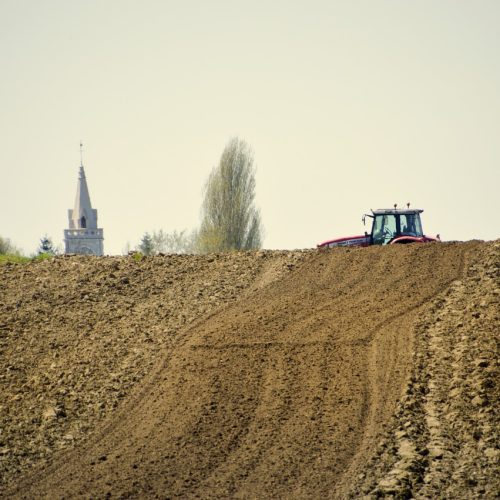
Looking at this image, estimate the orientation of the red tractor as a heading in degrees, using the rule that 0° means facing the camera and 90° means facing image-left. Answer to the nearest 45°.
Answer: approximately 90°
